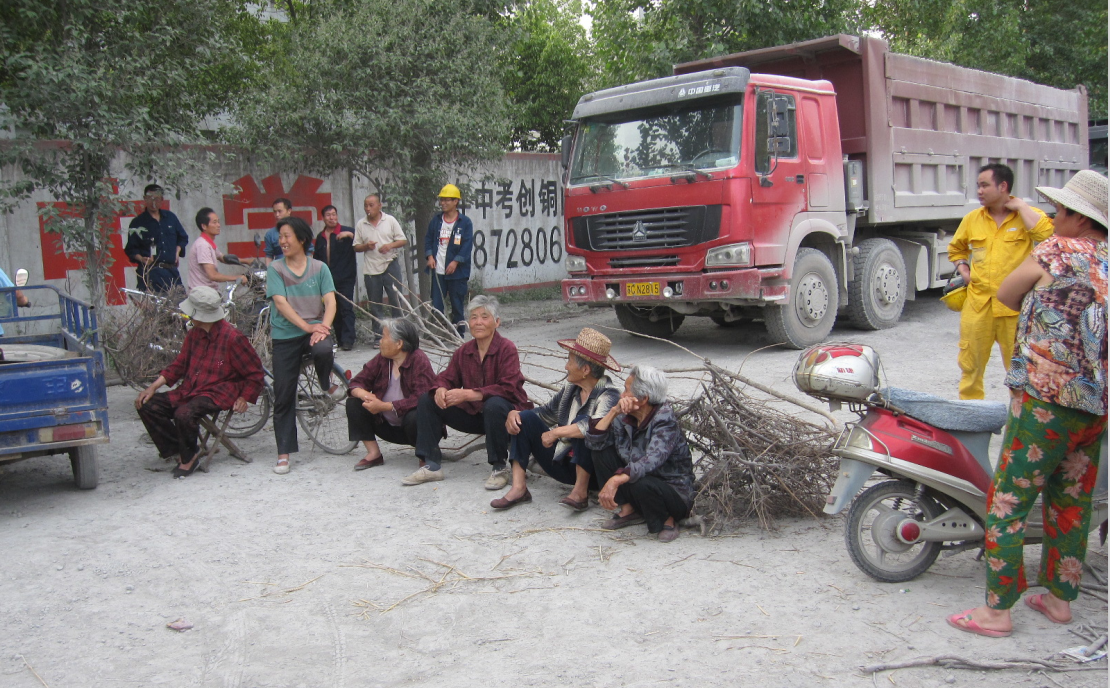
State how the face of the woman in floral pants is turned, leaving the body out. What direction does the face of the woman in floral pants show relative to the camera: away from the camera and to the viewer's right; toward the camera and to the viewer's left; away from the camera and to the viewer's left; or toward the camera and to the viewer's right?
away from the camera and to the viewer's left

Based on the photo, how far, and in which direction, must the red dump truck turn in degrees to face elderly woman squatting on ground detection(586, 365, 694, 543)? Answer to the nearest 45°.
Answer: approximately 45° to its left

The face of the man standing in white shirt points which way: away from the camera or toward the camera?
toward the camera

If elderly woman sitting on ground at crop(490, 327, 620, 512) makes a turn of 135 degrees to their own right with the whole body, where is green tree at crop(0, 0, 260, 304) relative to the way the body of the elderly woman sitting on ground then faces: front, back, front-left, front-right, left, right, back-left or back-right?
front-left

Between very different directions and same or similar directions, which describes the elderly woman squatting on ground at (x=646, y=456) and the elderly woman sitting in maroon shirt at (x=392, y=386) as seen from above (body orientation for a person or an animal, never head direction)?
same or similar directions

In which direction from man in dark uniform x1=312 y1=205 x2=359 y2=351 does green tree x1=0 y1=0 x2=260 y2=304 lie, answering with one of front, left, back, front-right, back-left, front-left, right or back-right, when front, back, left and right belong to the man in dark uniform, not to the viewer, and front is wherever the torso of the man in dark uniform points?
front-right

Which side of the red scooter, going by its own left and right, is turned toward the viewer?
right

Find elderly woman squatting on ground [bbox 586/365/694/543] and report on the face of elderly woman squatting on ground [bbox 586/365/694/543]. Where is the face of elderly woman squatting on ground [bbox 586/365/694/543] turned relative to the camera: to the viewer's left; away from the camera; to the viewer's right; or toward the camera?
to the viewer's left

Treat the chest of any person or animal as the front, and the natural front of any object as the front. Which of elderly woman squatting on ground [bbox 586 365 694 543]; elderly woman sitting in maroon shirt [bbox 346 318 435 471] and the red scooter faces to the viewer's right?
the red scooter

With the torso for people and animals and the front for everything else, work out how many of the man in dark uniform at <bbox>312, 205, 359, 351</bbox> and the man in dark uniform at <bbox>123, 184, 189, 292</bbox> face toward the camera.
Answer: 2

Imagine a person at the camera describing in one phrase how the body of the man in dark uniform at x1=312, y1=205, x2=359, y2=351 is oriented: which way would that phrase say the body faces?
toward the camera

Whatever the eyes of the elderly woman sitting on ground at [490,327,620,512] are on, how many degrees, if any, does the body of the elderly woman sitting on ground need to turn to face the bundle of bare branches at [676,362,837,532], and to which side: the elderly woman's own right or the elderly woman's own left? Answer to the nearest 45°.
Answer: approximately 135° to the elderly woman's own left

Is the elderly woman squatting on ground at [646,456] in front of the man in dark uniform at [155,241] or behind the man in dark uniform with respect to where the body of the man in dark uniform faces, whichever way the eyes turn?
in front

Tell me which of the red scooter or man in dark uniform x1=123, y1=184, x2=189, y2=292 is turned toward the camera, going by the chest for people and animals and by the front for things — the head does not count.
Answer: the man in dark uniform

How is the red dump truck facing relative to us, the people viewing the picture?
facing the viewer and to the left of the viewer

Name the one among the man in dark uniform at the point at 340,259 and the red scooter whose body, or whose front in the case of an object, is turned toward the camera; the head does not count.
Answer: the man in dark uniform

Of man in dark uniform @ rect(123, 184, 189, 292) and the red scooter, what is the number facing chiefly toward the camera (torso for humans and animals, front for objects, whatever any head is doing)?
1
